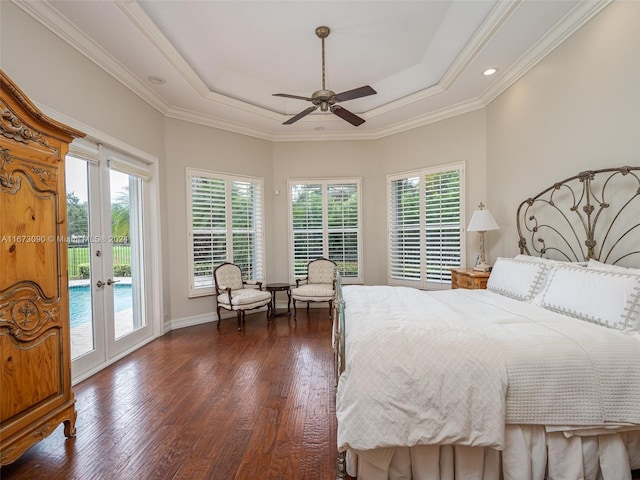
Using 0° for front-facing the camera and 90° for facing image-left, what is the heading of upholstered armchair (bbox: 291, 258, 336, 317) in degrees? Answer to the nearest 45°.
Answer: approximately 0°

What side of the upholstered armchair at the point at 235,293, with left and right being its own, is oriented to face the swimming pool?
right

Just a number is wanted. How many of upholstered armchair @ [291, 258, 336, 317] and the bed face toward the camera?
1

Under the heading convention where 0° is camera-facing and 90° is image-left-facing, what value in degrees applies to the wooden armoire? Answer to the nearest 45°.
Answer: approximately 315°

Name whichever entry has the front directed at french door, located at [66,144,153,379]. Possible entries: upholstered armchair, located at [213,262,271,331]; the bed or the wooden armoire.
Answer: the bed

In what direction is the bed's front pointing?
to the viewer's left

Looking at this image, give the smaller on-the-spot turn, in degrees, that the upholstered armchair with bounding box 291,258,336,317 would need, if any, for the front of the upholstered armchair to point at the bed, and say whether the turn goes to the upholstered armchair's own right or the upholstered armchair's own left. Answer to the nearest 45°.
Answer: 0° — it already faces it

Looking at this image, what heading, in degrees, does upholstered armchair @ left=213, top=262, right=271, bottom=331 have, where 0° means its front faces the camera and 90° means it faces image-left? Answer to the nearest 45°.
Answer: approximately 315°
